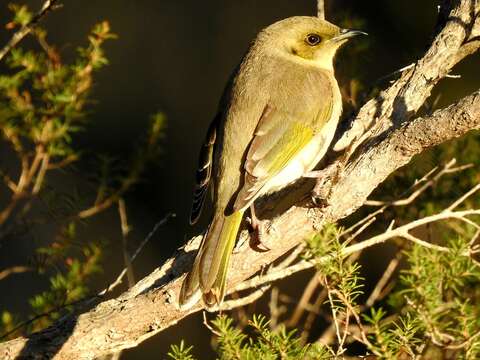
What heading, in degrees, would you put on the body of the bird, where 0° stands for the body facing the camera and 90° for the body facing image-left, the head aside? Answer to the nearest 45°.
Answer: approximately 225°
